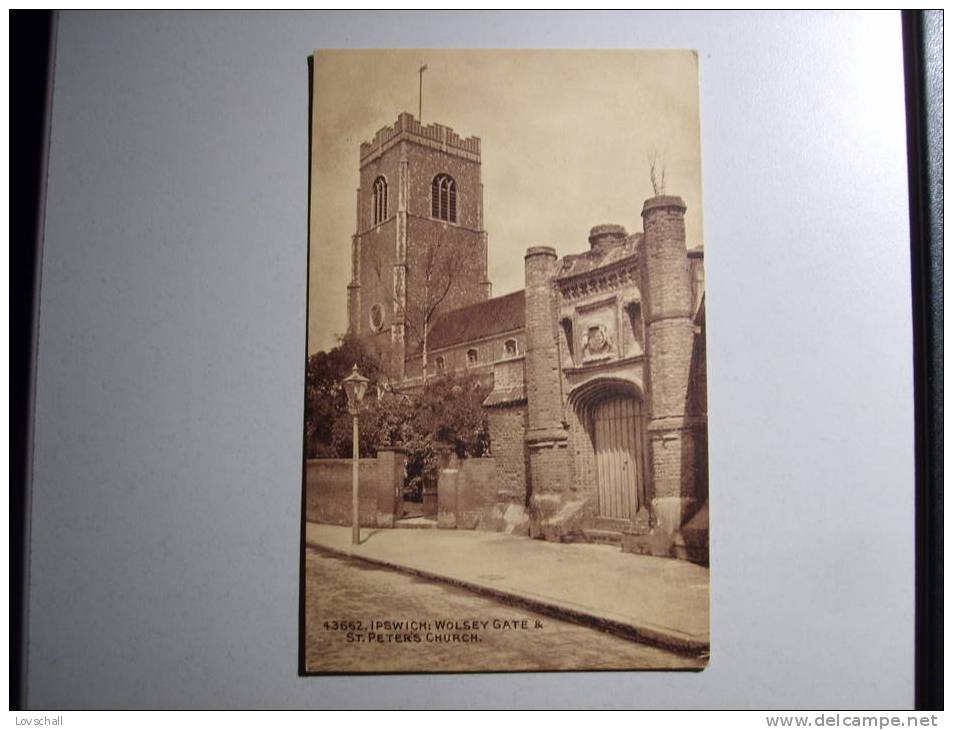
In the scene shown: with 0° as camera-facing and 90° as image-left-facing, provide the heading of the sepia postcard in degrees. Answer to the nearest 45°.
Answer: approximately 0°
